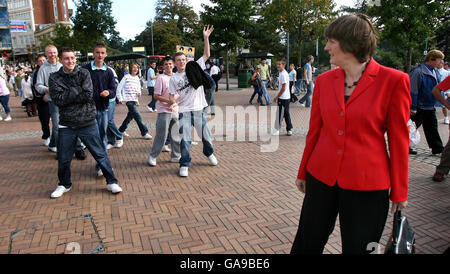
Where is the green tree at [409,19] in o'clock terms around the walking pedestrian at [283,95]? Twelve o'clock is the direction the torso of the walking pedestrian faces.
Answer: The green tree is roughly at 4 o'clock from the walking pedestrian.

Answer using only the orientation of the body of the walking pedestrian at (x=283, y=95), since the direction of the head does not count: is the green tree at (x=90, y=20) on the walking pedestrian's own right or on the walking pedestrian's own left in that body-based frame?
on the walking pedestrian's own right

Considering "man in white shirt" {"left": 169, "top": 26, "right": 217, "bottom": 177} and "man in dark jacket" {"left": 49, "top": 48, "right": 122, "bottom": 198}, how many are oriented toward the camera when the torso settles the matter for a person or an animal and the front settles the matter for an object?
2

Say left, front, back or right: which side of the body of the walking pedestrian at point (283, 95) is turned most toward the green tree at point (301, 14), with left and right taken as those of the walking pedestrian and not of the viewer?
right

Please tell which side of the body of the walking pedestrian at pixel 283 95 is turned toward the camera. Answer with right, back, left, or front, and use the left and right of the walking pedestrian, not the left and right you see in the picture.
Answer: left

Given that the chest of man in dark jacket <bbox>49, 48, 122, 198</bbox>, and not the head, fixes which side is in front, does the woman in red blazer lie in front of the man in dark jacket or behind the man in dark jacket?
in front

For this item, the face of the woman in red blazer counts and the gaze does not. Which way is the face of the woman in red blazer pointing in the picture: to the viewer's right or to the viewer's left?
to the viewer's left

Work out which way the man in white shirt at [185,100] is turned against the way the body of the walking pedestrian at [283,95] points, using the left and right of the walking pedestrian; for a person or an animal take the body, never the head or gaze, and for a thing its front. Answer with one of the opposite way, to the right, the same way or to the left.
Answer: to the left

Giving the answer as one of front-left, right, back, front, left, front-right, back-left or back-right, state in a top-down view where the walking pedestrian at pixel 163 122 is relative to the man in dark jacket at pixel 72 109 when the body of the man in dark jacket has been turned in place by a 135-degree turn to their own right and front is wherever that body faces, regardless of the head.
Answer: right

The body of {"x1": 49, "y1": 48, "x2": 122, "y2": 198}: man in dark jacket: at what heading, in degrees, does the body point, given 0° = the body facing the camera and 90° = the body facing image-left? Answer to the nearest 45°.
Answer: approximately 0°
